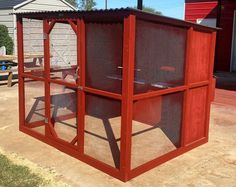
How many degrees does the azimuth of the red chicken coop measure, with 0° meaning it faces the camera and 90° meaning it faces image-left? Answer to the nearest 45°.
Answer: approximately 45°

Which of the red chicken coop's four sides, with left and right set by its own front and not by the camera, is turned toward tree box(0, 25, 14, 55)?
right
